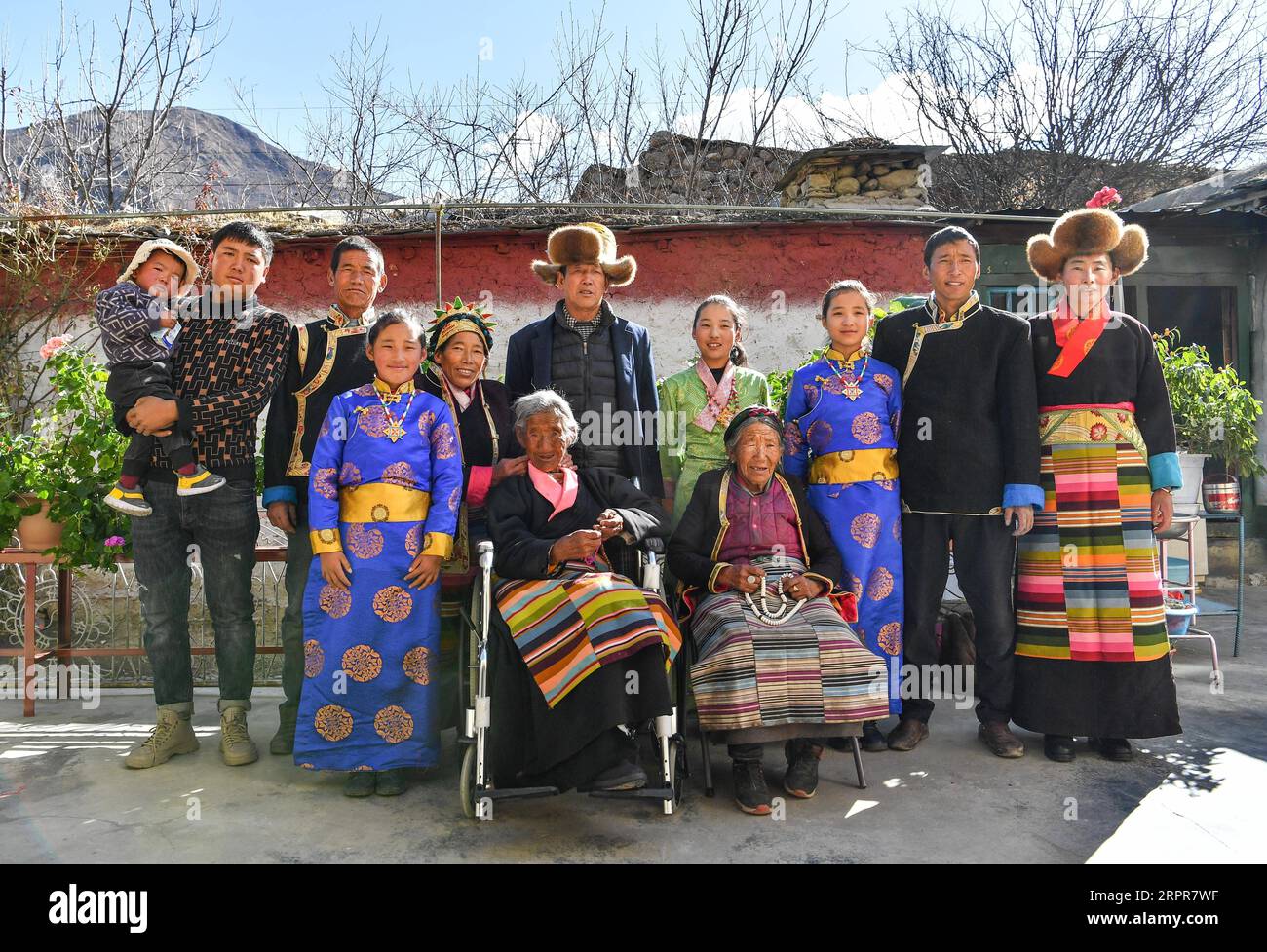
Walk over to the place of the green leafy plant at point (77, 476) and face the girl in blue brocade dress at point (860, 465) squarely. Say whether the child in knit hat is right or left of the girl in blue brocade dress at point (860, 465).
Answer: right

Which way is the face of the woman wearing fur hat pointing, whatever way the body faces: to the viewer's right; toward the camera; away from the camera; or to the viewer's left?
toward the camera

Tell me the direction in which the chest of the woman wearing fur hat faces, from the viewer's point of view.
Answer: toward the camera

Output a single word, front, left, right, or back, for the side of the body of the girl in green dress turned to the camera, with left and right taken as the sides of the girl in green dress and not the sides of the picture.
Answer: front

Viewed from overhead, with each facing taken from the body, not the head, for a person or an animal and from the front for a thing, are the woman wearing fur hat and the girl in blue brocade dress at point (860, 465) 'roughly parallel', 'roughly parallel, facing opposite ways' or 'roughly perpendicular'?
roughly parallel

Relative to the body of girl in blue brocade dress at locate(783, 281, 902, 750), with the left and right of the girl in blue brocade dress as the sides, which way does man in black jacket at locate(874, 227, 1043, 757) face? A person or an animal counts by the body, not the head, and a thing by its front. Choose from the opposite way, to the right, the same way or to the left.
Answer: the same way

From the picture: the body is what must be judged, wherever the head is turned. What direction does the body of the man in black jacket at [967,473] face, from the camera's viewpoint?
toward the camera

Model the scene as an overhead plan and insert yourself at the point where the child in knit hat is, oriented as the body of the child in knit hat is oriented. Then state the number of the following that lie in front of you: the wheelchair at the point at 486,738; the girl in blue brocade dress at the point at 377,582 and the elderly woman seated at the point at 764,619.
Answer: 3

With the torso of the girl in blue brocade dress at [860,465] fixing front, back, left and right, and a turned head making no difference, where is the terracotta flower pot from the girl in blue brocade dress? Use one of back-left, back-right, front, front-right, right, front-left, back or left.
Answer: right

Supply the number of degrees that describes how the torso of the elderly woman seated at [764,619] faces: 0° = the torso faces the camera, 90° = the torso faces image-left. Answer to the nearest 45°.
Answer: approximately 0°

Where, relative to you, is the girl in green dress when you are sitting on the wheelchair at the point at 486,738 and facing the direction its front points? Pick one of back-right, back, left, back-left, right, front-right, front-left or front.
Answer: back-left

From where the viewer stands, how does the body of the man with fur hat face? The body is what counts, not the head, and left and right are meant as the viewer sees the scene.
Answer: facing the viewer

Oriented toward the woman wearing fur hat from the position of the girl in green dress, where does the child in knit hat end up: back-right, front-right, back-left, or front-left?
back-right

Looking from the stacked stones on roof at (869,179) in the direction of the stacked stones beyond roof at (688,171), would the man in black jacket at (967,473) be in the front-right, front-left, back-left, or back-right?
back-left

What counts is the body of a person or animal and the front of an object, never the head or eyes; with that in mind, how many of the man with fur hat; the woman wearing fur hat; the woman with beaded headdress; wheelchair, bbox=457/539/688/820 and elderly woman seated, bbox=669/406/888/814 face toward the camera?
5

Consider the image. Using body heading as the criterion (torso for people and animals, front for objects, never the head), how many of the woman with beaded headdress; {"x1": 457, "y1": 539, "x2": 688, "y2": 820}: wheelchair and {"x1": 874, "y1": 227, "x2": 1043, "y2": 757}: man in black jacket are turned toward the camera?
3

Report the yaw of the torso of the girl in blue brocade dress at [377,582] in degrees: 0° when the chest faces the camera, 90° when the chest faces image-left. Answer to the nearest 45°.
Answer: approximately 0°

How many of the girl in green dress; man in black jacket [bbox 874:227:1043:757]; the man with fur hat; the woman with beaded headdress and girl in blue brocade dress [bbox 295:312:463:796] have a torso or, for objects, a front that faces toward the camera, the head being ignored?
5

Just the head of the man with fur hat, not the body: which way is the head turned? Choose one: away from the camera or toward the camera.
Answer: toward the camera

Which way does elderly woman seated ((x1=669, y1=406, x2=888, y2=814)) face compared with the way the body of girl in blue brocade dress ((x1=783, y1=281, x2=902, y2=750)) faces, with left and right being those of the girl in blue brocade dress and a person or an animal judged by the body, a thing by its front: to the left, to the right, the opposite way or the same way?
the same way

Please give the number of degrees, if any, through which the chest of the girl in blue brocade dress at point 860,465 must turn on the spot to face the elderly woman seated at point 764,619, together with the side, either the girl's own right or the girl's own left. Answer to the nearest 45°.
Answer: approximately 45° to the girl's own right
